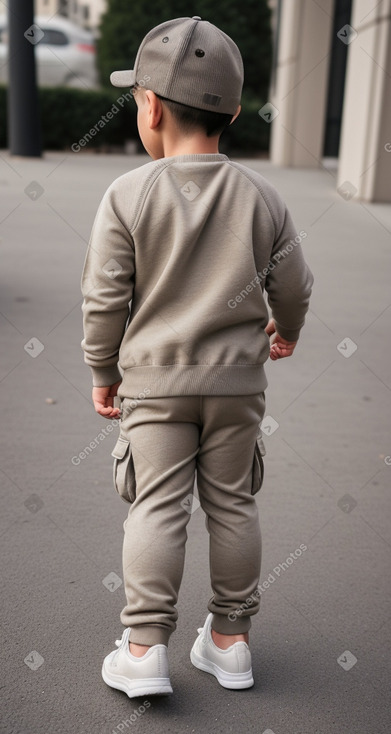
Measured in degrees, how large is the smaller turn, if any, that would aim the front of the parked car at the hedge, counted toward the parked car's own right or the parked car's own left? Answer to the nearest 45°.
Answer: approximately 90° to the parked car's own left

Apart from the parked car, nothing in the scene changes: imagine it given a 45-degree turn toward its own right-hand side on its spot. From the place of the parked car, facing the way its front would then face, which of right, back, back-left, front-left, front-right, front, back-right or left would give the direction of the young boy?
back-left

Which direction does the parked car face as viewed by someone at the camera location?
facing to the left of the viewer

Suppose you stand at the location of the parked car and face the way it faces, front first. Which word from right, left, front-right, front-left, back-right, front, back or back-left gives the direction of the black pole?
left

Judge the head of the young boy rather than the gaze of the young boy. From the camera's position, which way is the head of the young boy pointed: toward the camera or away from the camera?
away from the camera
